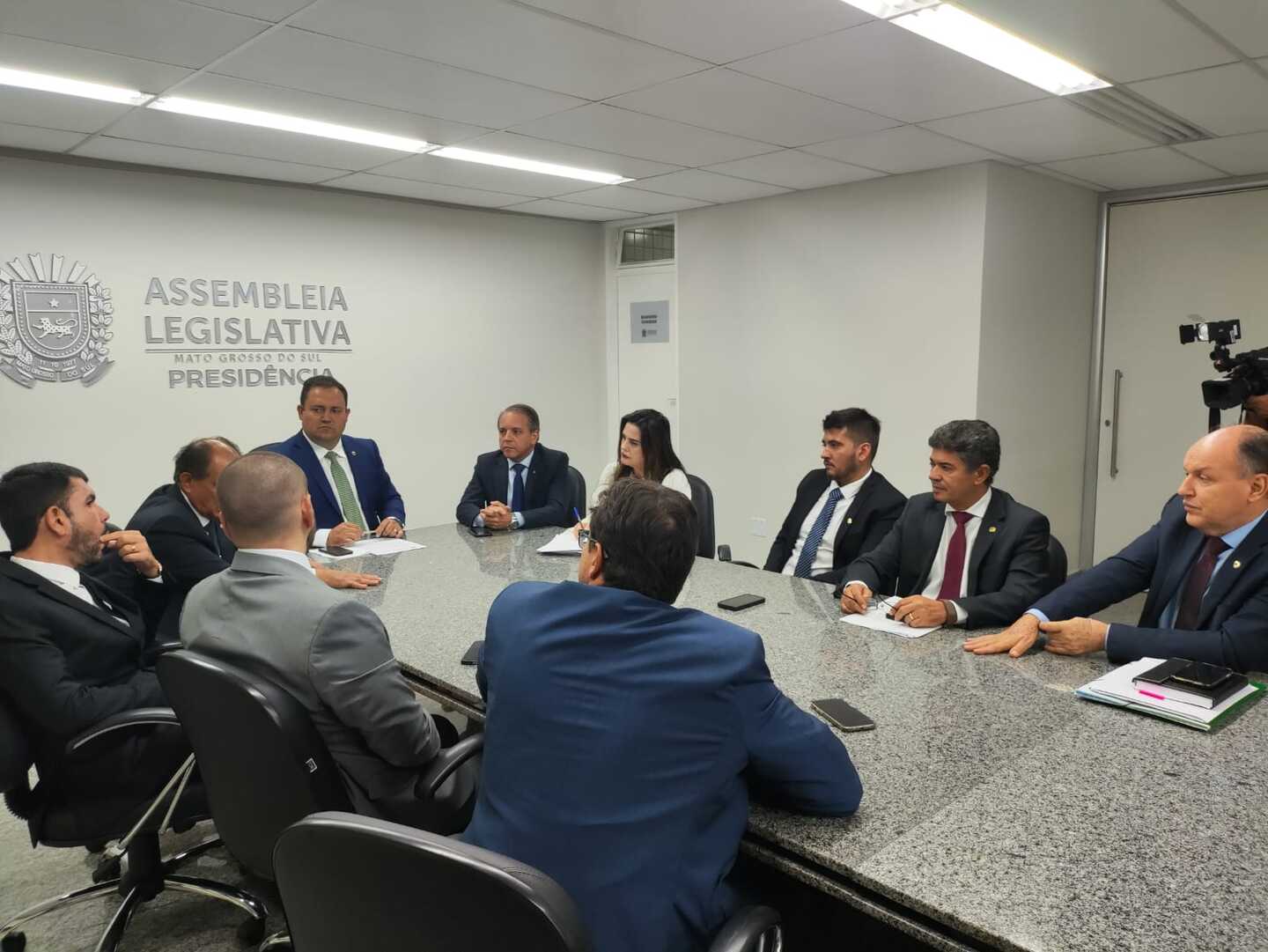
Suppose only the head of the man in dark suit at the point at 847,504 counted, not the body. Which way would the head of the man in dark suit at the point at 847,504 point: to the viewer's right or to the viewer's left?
to the viewer's left

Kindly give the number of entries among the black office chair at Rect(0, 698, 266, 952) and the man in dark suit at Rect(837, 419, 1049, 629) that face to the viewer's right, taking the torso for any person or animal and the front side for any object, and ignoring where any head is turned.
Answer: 1

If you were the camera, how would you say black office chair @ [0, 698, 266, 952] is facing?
facing to the right of the viewer

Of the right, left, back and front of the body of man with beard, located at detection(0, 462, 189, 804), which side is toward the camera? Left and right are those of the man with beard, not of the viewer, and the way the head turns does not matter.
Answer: right

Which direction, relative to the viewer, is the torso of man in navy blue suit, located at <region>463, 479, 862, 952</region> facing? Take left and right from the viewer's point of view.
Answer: facing away from the viewer

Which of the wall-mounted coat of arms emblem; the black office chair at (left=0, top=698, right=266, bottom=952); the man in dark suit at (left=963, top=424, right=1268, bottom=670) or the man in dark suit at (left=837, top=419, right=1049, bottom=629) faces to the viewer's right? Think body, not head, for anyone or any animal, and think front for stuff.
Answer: the black office chair

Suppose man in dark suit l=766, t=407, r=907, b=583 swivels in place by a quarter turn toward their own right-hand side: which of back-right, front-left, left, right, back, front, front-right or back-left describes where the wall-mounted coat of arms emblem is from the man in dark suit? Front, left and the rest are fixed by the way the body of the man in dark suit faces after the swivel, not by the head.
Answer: front-left

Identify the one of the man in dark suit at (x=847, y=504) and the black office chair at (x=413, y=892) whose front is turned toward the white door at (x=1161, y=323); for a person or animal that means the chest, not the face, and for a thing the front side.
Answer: the black office chair

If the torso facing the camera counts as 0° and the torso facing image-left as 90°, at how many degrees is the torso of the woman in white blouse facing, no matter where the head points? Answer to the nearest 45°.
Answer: approximately 45°

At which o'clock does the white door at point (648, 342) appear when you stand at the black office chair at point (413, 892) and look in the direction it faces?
The white door is roughly at 11 o'clock from the black office chair.

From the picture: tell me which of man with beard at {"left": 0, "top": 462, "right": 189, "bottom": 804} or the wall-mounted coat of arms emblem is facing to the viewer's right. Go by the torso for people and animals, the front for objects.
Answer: the man with beard

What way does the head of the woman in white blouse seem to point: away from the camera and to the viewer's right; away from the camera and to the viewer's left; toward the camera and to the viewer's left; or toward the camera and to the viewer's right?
toward the camera and to the viewer's left

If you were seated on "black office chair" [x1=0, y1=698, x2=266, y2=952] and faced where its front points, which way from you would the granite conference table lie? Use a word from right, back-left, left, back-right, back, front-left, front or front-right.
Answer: front-right
